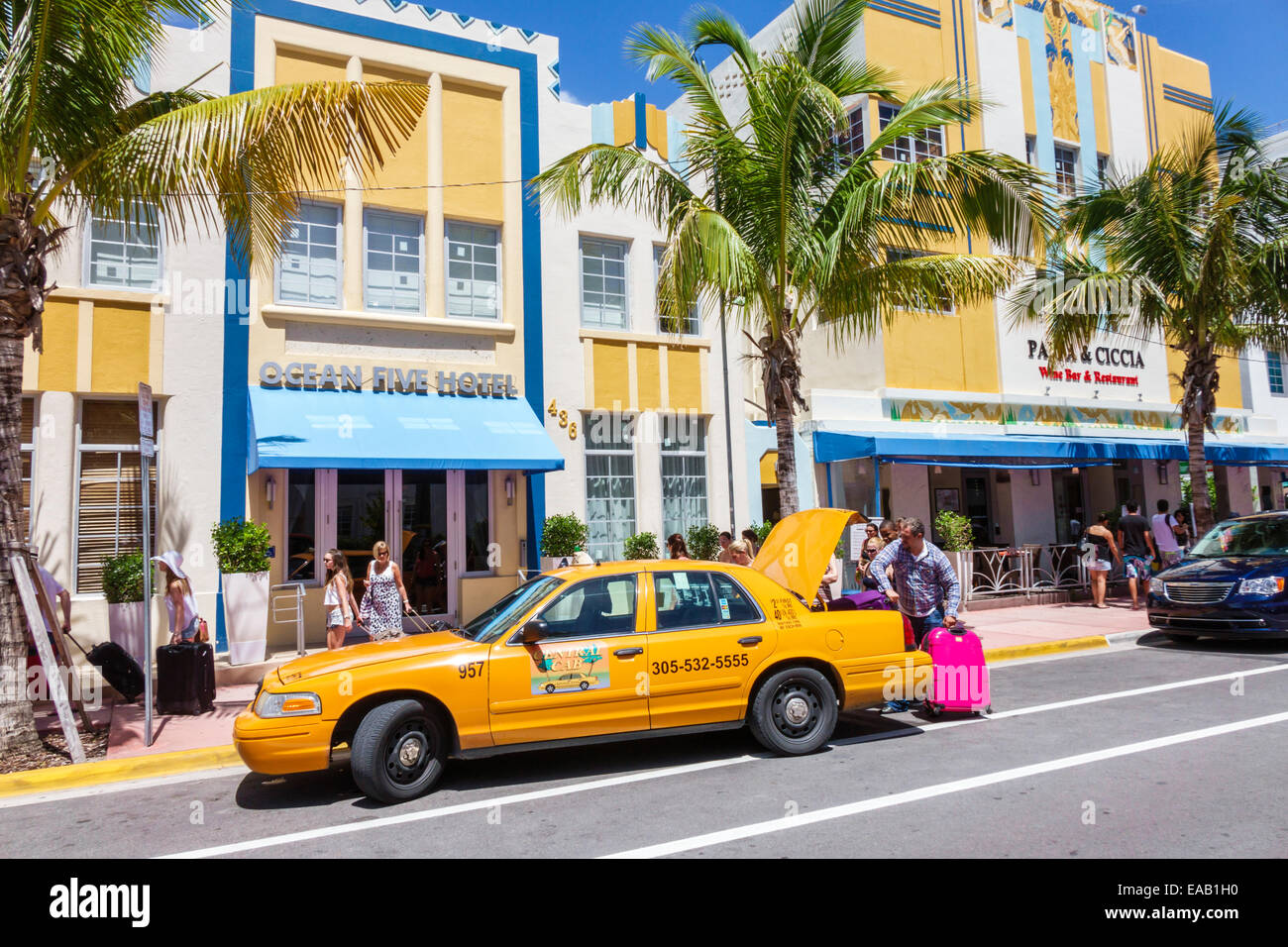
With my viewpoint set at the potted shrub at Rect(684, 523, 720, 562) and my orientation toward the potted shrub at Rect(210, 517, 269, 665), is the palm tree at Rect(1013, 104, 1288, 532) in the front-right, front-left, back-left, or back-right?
back-left

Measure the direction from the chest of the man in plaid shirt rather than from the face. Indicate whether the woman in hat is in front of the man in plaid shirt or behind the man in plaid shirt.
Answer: in front

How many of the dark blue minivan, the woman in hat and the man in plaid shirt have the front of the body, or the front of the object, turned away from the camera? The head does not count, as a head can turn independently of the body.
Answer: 0

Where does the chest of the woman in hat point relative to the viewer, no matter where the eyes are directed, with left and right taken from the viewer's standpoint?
facing to the left of the viewer

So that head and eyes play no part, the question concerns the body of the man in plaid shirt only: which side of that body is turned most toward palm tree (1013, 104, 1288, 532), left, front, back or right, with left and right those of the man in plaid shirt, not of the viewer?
back

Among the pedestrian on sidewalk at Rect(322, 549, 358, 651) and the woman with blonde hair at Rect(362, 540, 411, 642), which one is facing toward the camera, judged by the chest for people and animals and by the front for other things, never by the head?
the woman with blonde hair

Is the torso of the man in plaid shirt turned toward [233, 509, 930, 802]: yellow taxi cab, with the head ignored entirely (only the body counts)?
yes

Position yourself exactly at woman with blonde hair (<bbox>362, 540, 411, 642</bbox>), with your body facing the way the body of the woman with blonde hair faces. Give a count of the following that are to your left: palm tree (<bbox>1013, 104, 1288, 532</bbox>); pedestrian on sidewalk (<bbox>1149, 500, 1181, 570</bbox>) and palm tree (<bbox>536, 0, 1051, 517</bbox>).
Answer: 3

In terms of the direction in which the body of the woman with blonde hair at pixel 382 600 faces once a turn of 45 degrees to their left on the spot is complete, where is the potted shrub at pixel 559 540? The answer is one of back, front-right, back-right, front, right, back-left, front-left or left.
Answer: left

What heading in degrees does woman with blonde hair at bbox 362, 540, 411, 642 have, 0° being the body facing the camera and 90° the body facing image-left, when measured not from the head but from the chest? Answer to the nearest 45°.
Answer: approximately 0°

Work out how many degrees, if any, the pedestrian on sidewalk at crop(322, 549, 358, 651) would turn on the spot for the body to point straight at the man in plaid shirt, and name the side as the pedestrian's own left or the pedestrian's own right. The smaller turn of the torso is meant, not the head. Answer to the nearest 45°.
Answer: approximately 135° to the pedestrian's own left

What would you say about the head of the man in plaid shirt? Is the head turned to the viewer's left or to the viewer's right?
to the viewer's left

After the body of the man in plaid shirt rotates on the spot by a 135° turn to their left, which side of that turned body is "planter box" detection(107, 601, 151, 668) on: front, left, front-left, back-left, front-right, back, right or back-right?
back
